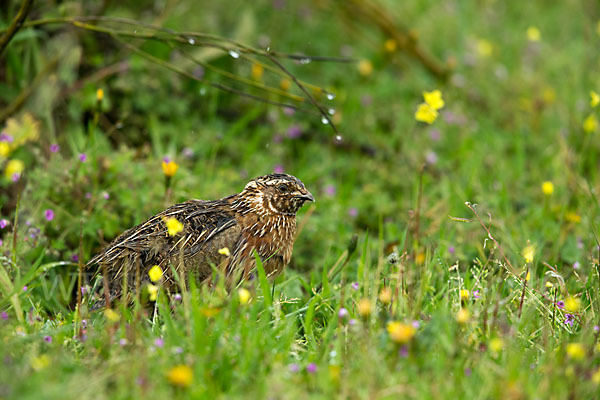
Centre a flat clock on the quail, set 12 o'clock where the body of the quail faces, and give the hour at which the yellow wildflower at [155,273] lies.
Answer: The yellow wildflower is roughly at 4 o'clock from the quail.

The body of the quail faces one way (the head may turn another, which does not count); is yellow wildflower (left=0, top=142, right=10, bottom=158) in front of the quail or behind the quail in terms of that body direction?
behind

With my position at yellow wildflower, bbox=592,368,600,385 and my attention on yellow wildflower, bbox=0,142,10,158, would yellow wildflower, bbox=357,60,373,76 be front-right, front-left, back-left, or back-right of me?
front-right

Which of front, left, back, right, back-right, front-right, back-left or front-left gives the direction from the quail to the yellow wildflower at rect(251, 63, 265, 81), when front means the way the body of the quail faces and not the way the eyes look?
left

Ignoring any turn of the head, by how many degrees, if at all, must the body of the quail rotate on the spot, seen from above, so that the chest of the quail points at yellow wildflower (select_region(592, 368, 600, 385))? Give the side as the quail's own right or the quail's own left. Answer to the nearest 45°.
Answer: approximately 45° to the quail's own right

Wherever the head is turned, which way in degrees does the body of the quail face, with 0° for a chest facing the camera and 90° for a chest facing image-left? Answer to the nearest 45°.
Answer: approximately 270°

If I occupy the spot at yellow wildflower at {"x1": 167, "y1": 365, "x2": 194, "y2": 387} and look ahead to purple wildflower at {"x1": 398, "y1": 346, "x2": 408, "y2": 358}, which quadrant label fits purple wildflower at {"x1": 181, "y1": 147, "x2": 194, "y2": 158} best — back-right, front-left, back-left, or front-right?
front-left

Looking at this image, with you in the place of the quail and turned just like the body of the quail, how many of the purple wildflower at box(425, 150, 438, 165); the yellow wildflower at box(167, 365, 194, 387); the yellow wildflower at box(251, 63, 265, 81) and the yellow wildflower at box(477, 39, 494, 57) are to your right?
1

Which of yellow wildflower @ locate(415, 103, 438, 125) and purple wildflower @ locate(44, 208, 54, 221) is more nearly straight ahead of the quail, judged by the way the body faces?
the yellow wildflower

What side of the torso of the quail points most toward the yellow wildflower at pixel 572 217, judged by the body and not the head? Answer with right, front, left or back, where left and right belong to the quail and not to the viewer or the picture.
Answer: front

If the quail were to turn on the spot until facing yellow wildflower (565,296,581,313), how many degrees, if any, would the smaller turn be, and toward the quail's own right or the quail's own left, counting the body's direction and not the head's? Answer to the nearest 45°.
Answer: approximately 45° to the quail's own right

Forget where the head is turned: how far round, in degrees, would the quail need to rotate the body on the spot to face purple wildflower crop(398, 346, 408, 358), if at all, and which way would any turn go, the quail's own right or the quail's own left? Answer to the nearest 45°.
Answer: approximately 45° to the quail's own right

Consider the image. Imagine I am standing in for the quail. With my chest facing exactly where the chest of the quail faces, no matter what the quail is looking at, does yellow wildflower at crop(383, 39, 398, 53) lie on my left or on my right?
on my left
